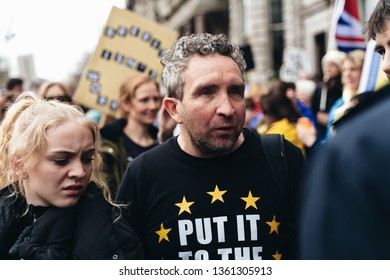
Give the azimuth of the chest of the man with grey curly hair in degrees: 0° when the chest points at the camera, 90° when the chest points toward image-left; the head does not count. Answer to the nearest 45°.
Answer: approximately 0°

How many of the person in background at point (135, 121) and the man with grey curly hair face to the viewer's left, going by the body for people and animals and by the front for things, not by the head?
0

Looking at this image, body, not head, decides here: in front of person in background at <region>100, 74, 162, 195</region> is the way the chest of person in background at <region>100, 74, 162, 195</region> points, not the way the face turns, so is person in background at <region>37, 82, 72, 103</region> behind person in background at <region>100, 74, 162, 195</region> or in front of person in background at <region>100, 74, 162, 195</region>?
behind

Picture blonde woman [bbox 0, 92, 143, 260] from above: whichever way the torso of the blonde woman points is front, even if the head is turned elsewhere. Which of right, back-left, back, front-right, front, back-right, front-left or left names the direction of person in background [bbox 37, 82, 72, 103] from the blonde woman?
back-left

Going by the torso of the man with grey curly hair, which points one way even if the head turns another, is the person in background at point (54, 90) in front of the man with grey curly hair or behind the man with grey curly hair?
behind

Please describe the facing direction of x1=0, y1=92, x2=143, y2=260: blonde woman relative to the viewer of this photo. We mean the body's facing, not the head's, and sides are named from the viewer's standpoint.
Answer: facing the viewer and to the right of the viewer

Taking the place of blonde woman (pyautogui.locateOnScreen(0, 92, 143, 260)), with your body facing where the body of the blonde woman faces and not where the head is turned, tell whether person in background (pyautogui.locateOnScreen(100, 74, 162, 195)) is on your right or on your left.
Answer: on your left

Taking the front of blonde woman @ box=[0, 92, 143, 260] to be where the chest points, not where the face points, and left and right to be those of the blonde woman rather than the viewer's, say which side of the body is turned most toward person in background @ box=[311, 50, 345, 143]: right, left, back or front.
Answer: left

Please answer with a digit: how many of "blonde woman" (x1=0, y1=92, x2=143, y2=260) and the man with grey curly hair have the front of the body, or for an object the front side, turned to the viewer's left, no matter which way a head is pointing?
0

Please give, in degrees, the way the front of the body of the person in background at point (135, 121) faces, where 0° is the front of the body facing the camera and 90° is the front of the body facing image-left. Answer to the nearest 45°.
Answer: approximately 315°

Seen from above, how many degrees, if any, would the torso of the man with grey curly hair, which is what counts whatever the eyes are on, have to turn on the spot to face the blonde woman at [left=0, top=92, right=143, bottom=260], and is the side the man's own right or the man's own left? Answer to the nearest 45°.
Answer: approximately 90° to the man's own right

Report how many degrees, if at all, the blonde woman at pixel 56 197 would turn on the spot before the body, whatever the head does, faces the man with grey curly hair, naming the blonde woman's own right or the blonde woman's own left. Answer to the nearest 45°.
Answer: approximately 45° to the blonde woman's own left
